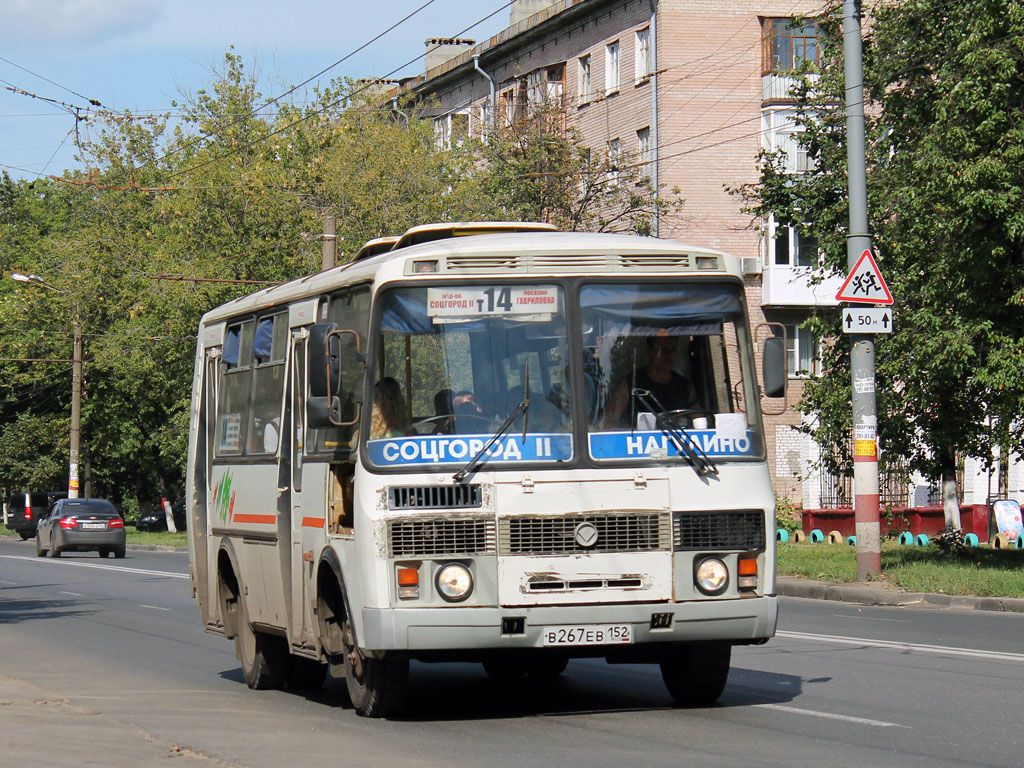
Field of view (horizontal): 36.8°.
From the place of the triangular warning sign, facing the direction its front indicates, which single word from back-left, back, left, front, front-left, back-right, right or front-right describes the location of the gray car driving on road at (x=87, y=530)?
back-right

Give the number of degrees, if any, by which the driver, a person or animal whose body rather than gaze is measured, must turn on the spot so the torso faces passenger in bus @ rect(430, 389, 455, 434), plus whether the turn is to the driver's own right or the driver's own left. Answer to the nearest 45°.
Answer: approximately 90° to the driver's own right

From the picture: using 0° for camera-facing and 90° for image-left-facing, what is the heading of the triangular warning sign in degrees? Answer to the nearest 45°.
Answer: approximately 0°

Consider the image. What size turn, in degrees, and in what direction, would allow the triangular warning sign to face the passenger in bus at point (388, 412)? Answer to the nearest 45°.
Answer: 0° — it already faces them

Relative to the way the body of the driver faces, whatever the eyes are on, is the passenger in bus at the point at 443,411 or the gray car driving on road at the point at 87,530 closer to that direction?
the passenger in bus

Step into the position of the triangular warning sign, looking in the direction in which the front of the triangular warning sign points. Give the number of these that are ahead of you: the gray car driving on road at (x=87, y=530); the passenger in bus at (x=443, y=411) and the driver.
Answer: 2

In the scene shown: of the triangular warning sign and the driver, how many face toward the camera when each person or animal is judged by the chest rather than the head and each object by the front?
2

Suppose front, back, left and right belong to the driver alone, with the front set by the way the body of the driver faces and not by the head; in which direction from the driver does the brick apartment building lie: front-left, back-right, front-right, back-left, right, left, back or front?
back

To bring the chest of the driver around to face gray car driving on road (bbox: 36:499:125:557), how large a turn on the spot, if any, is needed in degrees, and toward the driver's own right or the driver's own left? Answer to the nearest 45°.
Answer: approximately 135° to the driver's own right
